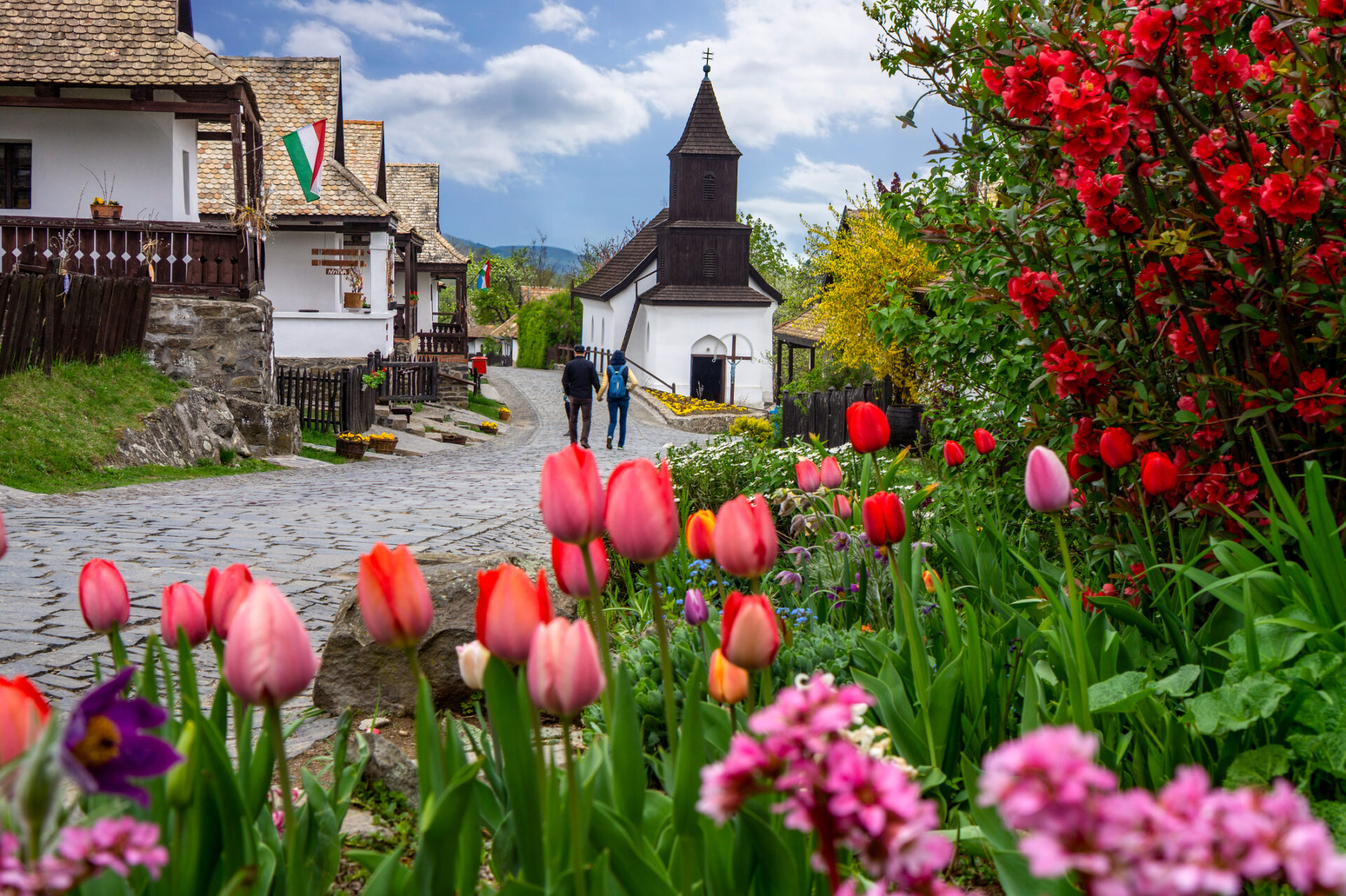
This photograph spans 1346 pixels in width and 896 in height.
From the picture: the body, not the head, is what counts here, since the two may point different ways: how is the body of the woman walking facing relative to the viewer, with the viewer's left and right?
facing away from the viewer

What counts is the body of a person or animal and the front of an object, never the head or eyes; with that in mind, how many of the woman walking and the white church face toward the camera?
1

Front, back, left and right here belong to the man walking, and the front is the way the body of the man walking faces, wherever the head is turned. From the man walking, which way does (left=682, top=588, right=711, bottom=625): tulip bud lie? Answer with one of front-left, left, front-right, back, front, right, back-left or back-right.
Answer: back

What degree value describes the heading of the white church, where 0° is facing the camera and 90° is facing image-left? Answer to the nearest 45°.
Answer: approximately 0°

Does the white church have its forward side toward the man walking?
yes

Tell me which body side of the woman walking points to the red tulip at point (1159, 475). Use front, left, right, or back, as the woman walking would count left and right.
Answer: back

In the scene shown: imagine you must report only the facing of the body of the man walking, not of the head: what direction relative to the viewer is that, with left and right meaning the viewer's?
facing away from the viewer

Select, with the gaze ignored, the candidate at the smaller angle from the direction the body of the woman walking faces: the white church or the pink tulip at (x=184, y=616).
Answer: the white church

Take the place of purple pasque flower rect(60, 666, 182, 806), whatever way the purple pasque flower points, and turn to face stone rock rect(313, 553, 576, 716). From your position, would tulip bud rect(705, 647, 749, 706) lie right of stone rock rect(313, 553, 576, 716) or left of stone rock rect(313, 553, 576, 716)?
right

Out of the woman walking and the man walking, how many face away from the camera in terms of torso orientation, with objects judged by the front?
2

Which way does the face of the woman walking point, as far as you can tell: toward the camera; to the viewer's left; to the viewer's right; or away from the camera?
away from the camera
